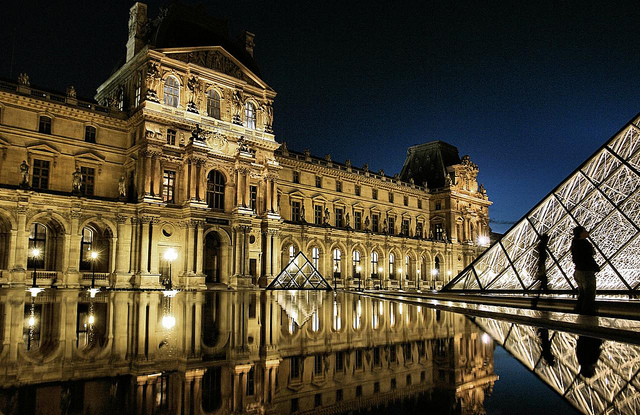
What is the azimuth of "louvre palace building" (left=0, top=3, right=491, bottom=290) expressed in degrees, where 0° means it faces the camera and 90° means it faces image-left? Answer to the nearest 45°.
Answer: approximately 315°

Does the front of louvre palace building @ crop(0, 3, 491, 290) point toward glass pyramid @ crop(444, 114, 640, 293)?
yes

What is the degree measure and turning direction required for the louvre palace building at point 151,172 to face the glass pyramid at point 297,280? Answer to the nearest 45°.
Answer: approximately 45° to its left

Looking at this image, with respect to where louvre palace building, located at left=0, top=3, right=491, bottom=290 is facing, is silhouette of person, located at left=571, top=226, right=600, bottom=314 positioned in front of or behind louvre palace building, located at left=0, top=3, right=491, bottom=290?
in front
